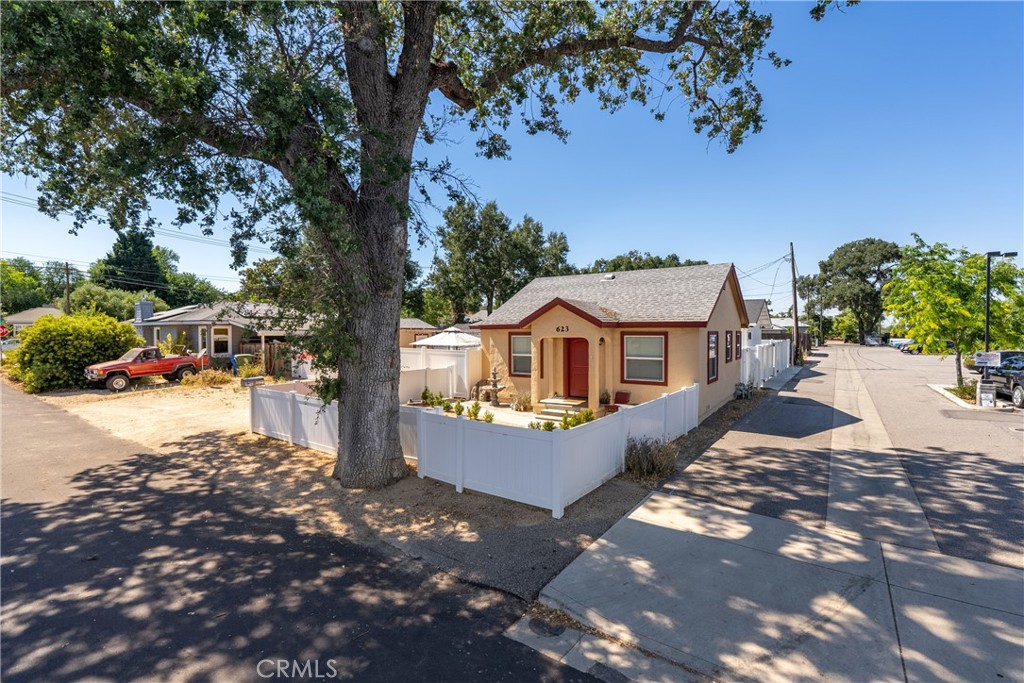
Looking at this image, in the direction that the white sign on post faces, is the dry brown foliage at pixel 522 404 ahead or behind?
ahead

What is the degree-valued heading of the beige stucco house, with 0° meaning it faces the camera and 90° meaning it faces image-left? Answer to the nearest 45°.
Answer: approximately 45°

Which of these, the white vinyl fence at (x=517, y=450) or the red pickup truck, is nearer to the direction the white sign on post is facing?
the white vinyl fence

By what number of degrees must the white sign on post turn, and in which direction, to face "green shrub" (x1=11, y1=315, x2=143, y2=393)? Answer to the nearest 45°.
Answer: approximately 45° to its right

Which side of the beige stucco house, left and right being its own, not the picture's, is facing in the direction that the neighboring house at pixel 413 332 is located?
right

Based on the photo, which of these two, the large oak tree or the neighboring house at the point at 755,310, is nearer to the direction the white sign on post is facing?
the large oak tree

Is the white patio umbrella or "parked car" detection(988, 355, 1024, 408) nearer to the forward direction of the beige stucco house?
the white patio umbrella

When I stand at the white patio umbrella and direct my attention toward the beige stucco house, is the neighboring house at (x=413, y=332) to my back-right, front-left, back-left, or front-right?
back-left

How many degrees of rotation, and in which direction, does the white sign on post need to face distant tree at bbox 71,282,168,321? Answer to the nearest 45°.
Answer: approximately 90° to its right
